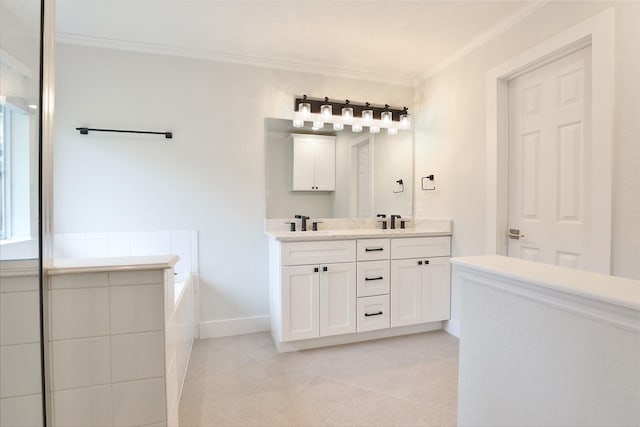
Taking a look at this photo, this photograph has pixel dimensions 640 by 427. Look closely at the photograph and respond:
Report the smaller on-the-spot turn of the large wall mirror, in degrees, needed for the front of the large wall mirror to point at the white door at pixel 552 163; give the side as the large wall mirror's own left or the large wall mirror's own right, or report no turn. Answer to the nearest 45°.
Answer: approximately 45° to the large wall mirror's own left

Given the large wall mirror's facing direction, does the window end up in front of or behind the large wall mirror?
in front

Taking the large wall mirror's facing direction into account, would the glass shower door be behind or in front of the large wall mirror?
in front

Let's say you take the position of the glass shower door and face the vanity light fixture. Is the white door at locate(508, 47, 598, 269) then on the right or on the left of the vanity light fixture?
right

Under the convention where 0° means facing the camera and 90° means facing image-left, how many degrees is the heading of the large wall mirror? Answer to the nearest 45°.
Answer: approximately 0°
